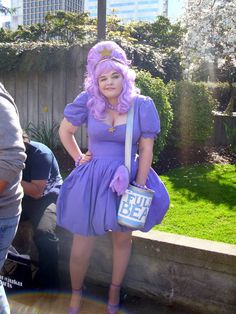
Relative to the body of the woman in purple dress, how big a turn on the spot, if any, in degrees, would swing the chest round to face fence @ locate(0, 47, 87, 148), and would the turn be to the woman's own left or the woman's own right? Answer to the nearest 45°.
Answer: approximately 180°

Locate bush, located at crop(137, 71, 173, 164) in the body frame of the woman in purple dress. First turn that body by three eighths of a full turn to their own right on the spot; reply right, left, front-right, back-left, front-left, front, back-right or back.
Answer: front-right

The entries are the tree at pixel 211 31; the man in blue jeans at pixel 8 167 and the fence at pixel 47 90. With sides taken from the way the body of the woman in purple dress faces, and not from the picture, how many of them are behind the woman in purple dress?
2

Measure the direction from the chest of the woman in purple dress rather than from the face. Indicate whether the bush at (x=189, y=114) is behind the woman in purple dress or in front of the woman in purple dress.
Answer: behind

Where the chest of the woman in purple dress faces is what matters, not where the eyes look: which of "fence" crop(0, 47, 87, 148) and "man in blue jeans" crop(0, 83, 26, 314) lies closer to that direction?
the man in blue jeans

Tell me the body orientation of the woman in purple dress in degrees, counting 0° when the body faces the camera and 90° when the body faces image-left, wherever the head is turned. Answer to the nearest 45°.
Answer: approximately 0°
